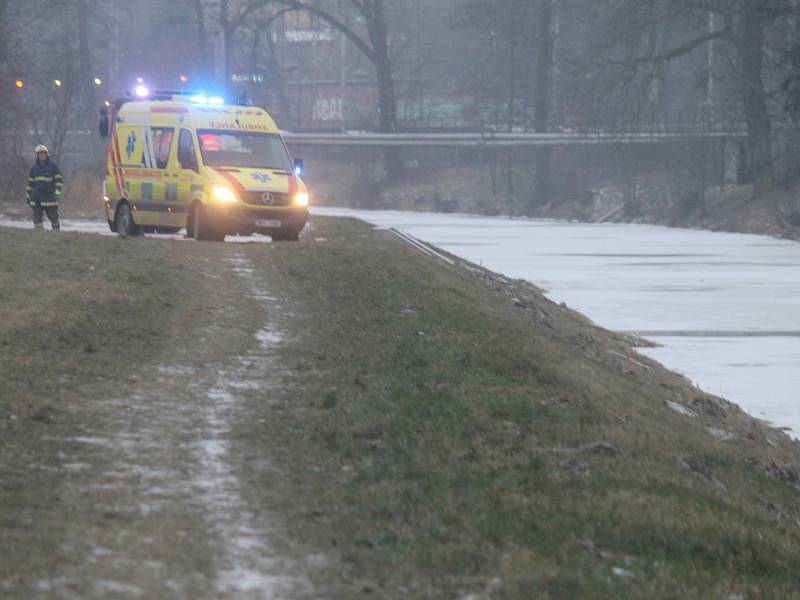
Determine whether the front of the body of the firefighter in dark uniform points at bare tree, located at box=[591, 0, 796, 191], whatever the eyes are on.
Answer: no

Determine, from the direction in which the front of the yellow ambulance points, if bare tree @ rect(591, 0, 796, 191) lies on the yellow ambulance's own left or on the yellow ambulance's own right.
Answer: on the yellow ambulance's own left

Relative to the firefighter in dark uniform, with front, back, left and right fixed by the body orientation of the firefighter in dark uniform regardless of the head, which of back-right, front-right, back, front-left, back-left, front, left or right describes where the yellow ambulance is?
front-left

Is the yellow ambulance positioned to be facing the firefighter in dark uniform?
no

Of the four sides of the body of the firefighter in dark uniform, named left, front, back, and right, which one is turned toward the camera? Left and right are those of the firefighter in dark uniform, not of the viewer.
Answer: front

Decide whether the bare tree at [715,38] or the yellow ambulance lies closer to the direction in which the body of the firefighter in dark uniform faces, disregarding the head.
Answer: the yellow ambulance

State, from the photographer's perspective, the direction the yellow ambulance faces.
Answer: facing the viewer and to the right of the viewer

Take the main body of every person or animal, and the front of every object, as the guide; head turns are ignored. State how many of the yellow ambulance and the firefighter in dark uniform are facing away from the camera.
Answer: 0
